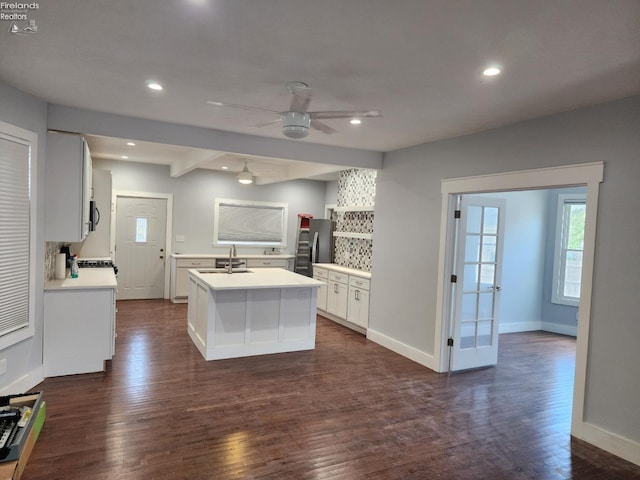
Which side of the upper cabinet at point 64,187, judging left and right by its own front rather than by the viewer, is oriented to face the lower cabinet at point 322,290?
front

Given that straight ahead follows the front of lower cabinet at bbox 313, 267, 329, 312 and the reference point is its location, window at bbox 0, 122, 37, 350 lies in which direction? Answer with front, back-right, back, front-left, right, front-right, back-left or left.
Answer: front

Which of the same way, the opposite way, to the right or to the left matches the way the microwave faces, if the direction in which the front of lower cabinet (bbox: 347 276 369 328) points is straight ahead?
the opposite way

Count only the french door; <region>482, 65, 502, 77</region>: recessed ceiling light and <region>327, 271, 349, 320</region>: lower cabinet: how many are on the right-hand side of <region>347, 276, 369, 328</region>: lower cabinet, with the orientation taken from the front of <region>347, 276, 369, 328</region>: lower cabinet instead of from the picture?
1

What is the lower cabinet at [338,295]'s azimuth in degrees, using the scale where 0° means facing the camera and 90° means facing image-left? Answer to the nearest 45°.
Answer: approximately 45°

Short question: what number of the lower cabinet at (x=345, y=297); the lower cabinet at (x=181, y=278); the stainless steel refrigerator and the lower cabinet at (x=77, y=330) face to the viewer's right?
1

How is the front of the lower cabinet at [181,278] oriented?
toward the camera

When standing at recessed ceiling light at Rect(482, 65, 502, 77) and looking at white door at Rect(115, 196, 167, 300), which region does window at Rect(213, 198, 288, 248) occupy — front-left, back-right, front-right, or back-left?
front-right

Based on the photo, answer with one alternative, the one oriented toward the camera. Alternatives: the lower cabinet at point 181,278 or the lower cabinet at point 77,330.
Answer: the lower cabinet at point 181,278

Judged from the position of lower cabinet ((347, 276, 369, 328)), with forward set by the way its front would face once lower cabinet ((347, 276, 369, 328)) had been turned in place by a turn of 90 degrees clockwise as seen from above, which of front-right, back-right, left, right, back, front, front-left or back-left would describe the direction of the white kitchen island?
left

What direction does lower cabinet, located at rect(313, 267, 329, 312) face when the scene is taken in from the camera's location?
facing the viewer and to the left of the viewer

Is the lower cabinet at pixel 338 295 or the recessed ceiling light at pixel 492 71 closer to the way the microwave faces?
the lower cabinet

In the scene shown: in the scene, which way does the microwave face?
to the viewer's right

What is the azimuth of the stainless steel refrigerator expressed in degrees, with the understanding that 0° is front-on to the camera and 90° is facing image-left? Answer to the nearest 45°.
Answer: approximately 45°

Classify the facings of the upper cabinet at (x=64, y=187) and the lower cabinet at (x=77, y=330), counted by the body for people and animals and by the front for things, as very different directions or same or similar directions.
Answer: same or similar directions
